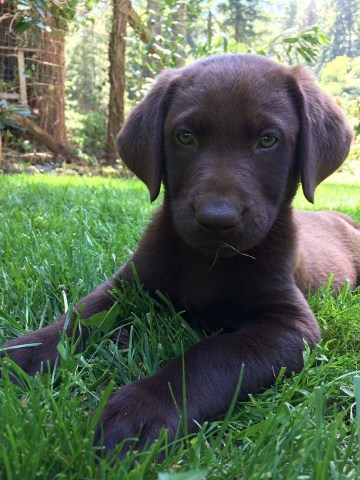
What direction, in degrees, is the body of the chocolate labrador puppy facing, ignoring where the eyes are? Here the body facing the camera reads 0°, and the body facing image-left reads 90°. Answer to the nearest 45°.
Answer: approximately 45°

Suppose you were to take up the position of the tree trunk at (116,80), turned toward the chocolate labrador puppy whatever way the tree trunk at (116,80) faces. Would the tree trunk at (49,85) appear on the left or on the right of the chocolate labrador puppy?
right

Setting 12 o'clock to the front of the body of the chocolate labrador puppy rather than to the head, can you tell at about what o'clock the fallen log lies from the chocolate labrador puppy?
The fallen log is roughly at 4 o'clock from the chocolate labrador puppy.

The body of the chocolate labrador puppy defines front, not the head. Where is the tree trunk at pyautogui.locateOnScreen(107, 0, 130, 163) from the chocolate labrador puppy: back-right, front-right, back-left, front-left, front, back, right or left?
back-right

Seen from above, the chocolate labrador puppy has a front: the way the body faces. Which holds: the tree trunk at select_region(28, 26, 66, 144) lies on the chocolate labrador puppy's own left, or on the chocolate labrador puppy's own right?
on the chocolate labrador puppy's own right
